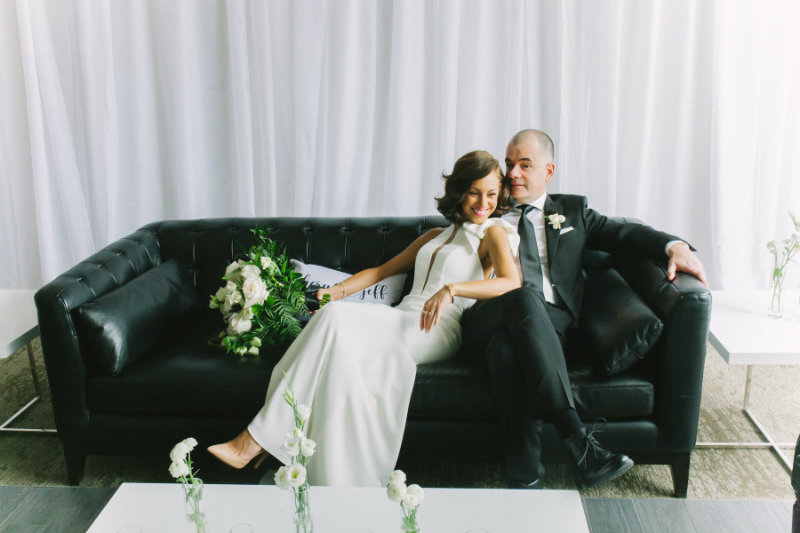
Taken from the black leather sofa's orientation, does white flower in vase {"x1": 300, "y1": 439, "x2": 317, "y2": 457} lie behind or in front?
in front

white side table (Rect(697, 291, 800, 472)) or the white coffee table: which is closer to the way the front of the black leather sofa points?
the white coffee table

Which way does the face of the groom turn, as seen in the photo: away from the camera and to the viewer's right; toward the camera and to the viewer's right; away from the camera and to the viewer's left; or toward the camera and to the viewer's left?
toward the camera and to the viewer's left

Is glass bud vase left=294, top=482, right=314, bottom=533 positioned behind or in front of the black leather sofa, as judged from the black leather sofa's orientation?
in front

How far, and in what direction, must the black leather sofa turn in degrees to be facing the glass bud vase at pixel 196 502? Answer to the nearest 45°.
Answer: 0° — it already faces it

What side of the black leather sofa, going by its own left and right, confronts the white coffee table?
front

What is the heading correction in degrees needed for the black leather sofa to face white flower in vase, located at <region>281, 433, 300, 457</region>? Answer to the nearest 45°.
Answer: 0° — it already faces it

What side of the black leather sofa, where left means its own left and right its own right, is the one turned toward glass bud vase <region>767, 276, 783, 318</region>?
left

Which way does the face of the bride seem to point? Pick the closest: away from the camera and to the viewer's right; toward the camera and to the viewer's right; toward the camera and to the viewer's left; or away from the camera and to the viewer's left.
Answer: toward the camera and to the viewer's right

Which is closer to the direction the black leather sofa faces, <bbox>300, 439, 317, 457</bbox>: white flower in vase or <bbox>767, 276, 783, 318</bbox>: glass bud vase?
the white flower in vase

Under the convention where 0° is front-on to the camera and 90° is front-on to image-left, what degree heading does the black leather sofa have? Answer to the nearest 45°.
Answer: approximately 0°

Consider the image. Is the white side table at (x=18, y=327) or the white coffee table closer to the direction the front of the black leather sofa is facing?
the white coffee table

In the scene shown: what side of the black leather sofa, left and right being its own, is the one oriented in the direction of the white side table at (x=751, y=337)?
left
